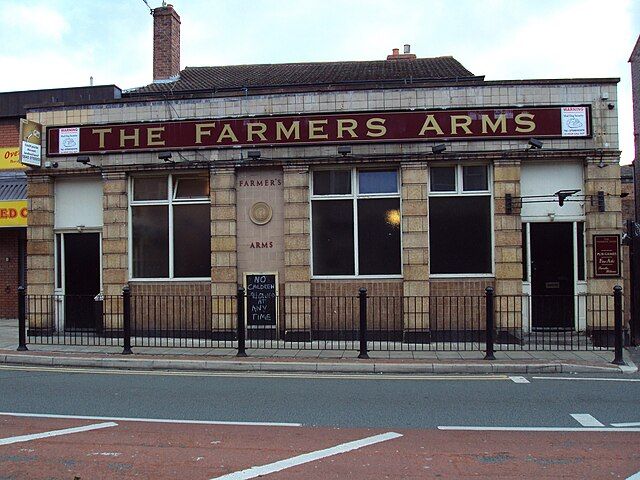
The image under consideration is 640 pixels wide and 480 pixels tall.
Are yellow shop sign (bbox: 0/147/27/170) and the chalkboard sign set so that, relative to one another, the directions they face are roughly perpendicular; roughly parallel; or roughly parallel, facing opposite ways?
roughly parallel

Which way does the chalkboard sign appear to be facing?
toward the camera

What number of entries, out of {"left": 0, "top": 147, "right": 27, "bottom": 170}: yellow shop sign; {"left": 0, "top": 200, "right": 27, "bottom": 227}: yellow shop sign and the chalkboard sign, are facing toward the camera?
3

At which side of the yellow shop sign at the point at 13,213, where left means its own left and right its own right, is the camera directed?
front

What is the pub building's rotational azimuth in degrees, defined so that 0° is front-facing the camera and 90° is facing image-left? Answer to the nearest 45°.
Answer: approximately 0°

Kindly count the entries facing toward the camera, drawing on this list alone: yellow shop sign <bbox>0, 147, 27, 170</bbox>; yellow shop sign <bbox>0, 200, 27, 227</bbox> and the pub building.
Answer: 3

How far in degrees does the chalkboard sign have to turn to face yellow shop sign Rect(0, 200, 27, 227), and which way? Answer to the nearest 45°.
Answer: approximately 135° to its right

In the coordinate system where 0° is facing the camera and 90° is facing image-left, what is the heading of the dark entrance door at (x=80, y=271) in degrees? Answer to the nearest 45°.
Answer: approximately 0°

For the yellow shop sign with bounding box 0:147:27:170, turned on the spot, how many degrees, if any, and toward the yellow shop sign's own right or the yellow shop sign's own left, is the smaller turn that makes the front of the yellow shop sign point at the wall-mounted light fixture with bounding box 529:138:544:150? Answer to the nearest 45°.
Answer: approximately 45° to the yellow shop sign's own left
